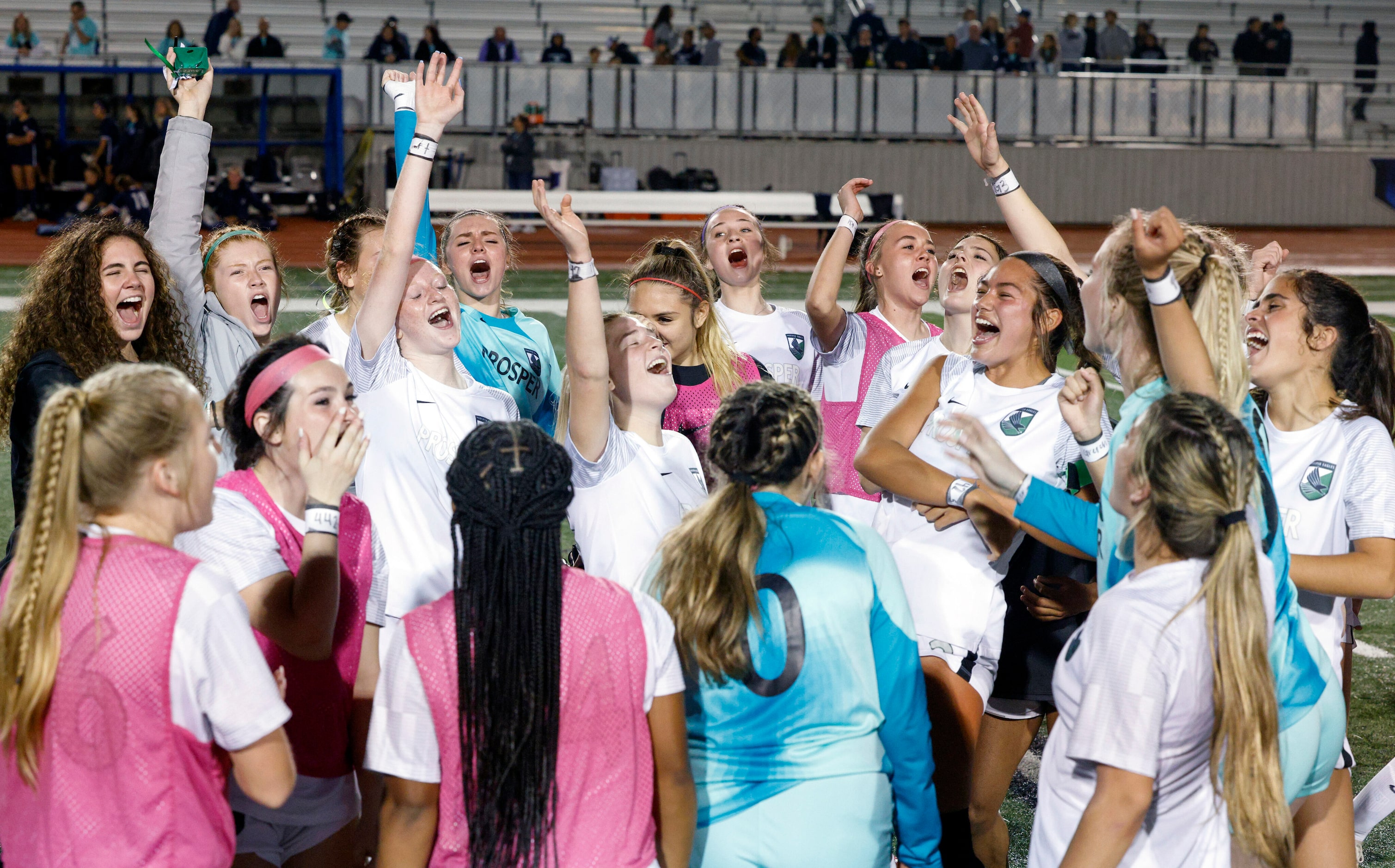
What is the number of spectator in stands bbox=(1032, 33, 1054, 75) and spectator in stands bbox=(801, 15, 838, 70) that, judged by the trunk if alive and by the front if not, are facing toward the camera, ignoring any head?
2

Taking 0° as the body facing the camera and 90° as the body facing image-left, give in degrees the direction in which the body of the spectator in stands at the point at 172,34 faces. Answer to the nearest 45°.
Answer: approximately 0°
